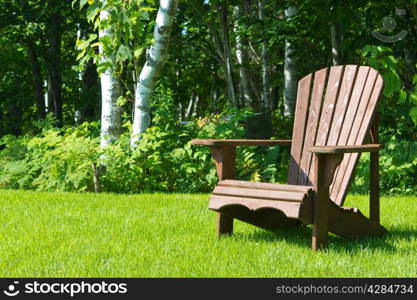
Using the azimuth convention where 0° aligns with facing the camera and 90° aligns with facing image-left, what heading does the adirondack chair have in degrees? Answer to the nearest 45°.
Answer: approximately 45°

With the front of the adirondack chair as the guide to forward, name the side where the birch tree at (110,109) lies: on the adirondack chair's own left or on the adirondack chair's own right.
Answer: on the adirondack chair's own right
